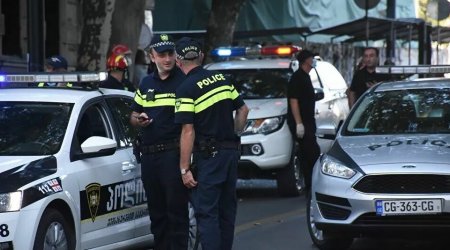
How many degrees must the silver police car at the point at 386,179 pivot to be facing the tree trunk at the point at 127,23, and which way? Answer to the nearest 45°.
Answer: approximately 135° to its right

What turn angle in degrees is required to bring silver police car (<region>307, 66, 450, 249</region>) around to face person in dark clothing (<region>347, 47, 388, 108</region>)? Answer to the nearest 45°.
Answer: approximately 180°

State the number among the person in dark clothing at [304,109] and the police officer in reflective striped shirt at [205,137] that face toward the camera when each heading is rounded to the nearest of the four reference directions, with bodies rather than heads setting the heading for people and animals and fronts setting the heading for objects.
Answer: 0

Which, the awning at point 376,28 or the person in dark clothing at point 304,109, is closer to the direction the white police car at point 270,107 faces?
the person in dark clothing

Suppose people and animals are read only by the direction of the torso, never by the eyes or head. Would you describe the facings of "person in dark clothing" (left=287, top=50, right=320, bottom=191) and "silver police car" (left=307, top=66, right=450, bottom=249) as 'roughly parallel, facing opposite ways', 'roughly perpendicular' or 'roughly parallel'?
roughly perpendicular

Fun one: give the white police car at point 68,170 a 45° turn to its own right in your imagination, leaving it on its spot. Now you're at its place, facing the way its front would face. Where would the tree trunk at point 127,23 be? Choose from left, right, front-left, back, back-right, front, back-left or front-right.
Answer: right

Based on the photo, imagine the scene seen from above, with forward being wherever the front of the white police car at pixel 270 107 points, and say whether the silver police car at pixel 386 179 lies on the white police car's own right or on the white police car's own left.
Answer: on the white police car's own left

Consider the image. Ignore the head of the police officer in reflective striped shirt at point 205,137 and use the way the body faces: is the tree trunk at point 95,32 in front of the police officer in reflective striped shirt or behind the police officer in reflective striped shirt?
in front

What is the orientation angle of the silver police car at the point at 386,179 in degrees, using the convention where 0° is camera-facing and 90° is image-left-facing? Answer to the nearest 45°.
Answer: approximately 0°
